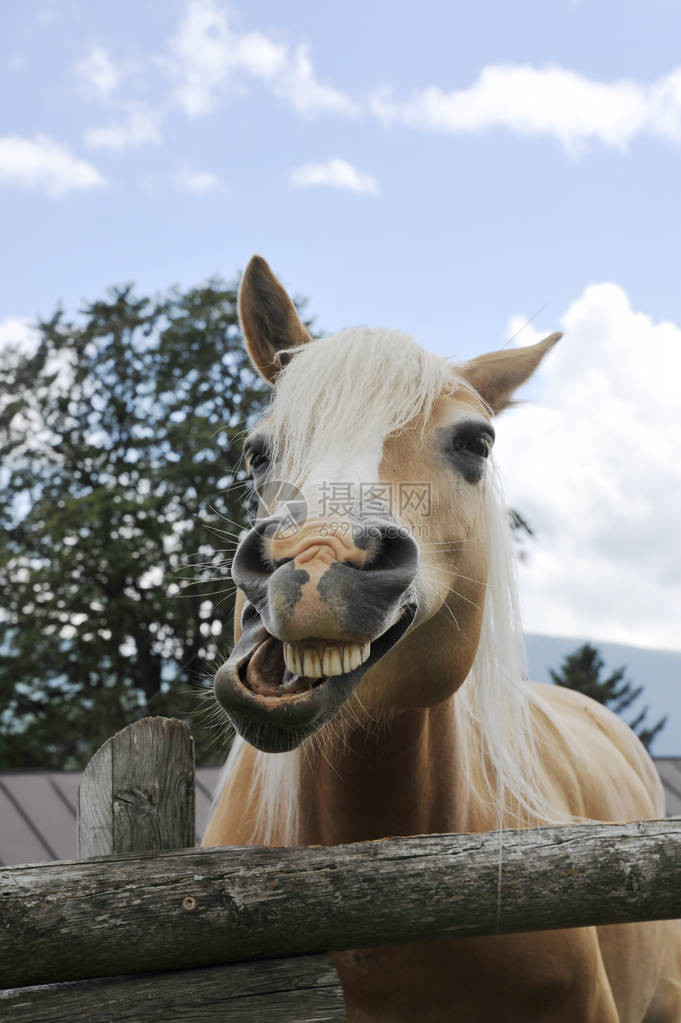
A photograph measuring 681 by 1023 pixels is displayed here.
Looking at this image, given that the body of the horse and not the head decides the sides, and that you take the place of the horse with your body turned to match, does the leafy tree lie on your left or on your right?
on your right

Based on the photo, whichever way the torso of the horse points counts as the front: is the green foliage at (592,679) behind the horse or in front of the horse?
behind

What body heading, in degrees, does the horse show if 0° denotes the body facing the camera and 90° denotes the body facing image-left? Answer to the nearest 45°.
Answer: approximately 45°
